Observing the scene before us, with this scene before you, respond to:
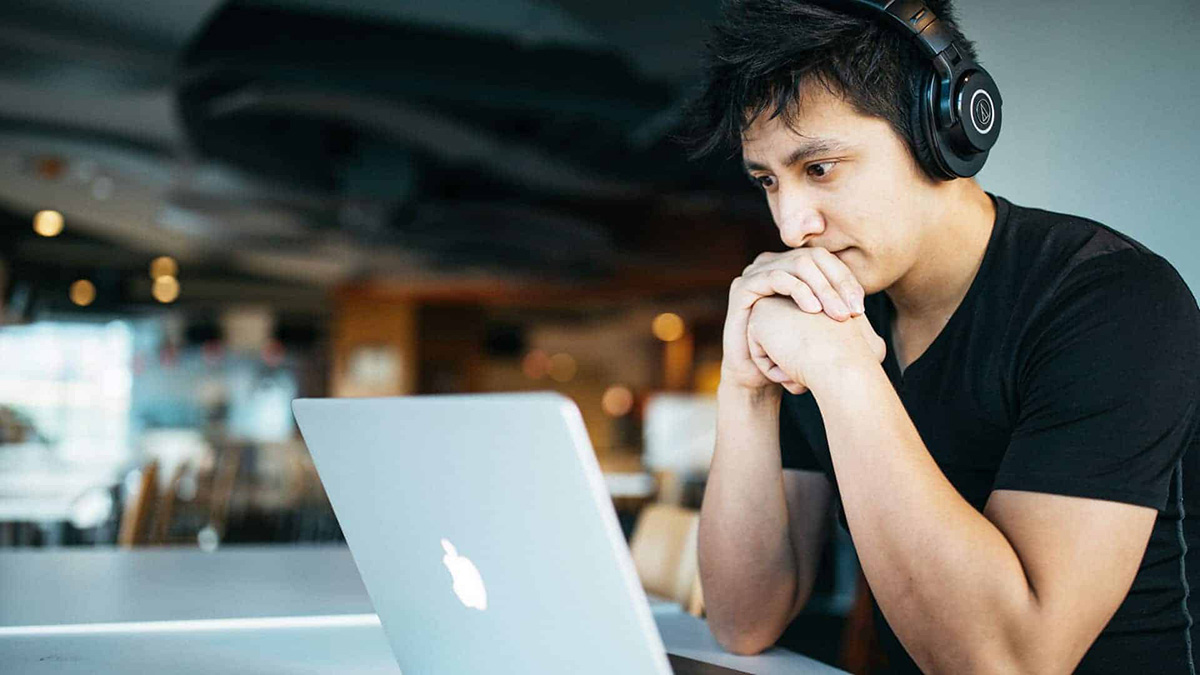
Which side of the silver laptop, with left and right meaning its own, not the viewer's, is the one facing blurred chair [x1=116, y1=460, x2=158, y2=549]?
left

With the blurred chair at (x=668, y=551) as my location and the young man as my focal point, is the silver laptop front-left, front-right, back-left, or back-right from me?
front-right

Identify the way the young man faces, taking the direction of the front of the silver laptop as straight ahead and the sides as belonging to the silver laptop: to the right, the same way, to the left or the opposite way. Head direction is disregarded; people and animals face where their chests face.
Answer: the opposite way

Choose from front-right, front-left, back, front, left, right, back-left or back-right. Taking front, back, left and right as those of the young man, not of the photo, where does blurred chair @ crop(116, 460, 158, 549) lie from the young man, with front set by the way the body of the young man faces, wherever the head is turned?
right

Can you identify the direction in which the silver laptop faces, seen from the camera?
facing away from the viewer and to the right of the viewer

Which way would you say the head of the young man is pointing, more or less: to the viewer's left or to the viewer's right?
to the viewer's left

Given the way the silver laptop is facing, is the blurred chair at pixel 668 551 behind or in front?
in front

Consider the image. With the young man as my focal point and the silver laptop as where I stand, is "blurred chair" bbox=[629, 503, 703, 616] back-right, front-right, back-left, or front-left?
front-left

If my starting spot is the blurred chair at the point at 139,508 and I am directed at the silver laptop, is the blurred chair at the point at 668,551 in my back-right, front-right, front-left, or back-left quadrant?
front-left
